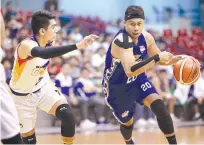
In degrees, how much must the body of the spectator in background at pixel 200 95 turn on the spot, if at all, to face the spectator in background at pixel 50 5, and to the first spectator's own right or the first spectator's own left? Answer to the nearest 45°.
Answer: approximately 135° to the first spectator's own right

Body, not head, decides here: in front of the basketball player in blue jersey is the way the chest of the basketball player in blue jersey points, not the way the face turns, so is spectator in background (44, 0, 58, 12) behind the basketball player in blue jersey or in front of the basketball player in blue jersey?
behind

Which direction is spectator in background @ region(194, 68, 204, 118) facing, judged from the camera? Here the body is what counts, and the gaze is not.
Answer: toward the camera

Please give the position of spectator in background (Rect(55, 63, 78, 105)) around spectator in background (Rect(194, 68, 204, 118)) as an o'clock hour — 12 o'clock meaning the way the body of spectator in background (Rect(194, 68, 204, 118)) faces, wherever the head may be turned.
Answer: spectator in background (Rect(55, 63, 78, 105)) is roughly at 2 o'clock from spectator in background (Rect(194, 68, 204, 118)).

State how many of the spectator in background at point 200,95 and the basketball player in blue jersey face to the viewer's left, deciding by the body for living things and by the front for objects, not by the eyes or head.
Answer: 0

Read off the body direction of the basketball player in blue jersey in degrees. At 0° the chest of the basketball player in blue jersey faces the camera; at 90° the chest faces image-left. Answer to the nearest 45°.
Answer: approximately 315°

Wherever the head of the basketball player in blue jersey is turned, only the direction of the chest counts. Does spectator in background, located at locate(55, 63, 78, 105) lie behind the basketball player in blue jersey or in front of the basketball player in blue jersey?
behind

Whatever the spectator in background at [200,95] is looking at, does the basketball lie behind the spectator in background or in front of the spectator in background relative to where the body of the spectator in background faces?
in front

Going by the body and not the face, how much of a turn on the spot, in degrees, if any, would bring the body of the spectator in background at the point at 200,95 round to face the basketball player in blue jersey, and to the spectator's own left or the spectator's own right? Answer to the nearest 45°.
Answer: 0° — they already face them

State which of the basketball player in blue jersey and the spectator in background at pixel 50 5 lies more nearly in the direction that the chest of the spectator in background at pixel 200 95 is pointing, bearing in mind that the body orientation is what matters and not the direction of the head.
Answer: the basketball player in blue jersey
